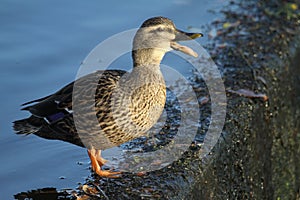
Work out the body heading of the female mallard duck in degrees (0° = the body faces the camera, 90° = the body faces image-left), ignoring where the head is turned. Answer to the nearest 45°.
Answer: approximately 270°
